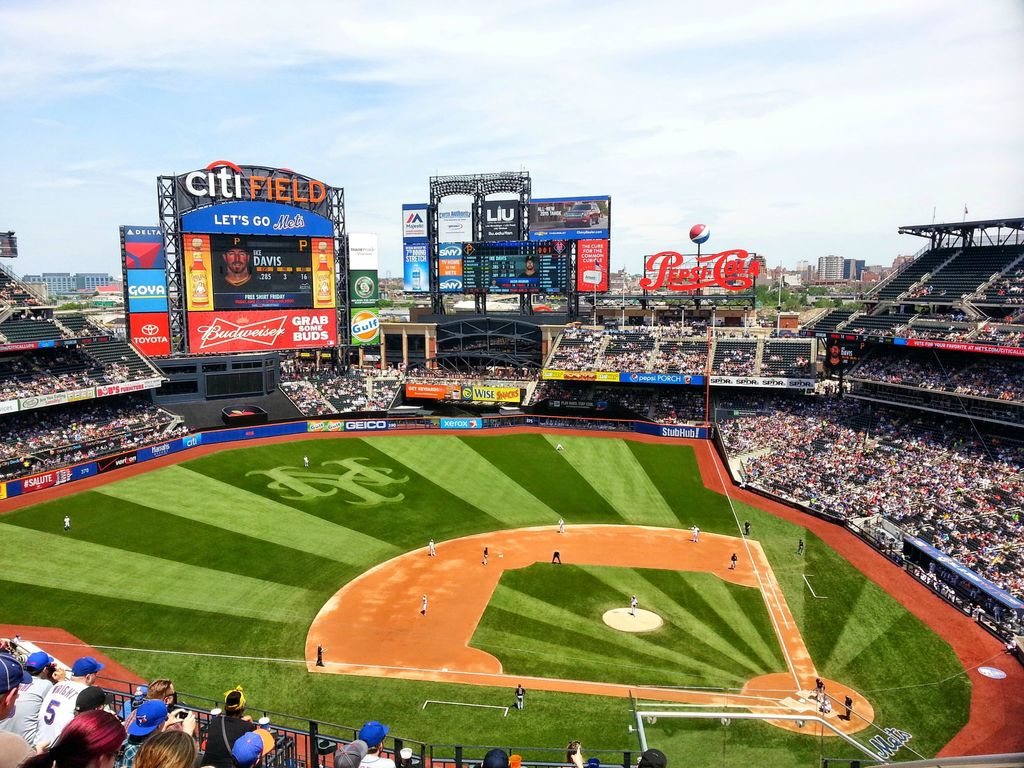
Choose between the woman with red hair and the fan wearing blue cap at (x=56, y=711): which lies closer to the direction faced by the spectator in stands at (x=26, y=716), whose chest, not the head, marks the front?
the fan wearing blue cap

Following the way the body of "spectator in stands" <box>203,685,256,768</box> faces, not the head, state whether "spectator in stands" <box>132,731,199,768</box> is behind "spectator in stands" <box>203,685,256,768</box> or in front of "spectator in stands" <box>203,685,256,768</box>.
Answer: behind

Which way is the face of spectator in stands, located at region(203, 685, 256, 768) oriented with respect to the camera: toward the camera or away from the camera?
away from the camera

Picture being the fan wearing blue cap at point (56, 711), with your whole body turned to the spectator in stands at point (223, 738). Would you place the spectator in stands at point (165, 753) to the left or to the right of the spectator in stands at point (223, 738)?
right

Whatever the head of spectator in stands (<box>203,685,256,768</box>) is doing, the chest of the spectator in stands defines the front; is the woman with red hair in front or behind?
behind

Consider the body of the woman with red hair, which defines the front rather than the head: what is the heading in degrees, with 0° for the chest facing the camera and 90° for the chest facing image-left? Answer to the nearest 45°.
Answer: approximately 225°
